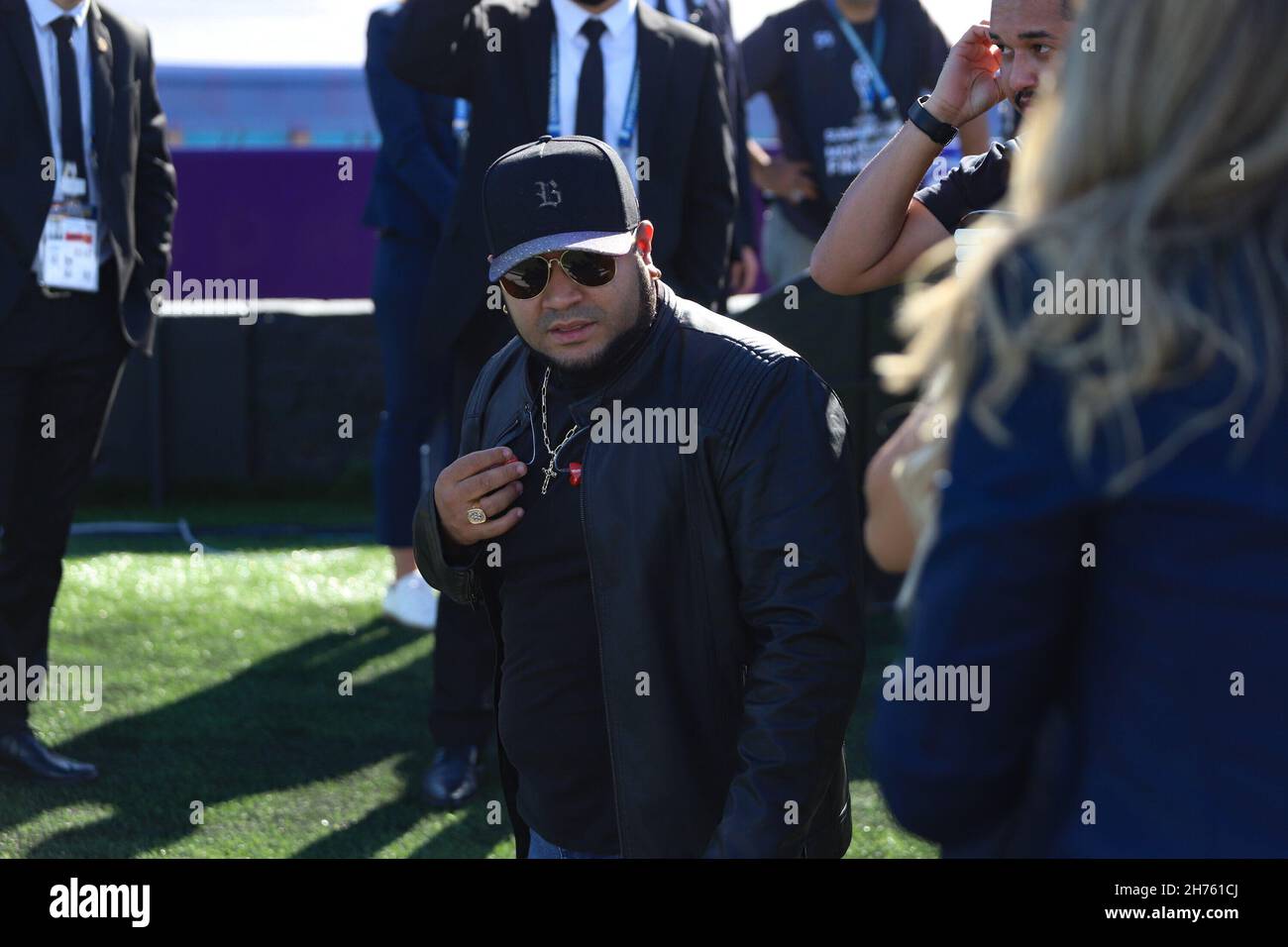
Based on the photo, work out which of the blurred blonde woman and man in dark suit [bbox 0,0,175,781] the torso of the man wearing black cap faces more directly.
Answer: the blurred blonde woman

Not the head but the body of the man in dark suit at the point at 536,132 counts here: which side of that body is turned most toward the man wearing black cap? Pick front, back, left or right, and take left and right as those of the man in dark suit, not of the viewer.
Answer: front

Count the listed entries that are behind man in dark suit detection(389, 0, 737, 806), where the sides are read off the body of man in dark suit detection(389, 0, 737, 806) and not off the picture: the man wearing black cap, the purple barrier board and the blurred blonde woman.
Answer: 1

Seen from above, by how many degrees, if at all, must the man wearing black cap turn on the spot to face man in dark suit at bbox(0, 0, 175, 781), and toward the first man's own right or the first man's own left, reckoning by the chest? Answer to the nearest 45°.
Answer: approximately 90° to the first man's own right

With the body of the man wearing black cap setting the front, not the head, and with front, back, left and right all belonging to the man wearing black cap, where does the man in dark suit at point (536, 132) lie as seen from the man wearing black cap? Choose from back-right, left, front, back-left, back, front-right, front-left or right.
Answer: back-right

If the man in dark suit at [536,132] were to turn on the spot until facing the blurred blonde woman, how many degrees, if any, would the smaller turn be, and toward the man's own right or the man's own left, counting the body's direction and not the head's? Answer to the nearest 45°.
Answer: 0° — they already face them

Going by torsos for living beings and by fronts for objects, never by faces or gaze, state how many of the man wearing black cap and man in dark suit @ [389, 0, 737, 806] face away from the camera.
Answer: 0

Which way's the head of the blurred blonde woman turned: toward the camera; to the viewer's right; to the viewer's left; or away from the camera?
away from the camera

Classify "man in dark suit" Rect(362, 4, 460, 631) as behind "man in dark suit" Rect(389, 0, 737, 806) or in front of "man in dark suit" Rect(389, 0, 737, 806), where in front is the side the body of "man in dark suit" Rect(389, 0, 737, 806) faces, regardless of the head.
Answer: behind

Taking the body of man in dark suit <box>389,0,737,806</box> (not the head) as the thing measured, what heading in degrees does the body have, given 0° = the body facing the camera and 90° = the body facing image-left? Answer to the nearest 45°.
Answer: approximately 0°

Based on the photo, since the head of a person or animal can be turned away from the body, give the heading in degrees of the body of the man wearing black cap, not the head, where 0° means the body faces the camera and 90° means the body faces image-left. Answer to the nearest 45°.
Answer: approximately 45°
